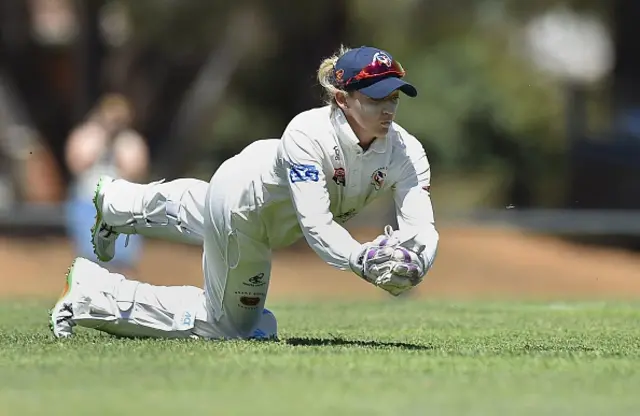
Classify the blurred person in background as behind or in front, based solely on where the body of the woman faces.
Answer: behind

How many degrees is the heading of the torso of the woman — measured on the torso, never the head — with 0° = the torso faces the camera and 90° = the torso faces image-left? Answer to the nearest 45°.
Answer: approximately 315°
